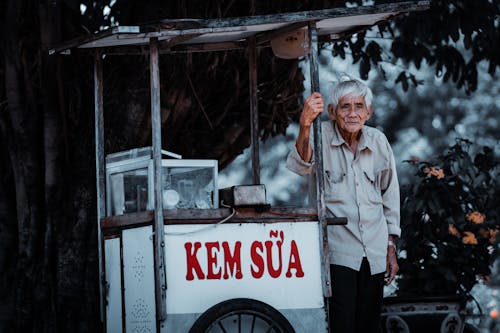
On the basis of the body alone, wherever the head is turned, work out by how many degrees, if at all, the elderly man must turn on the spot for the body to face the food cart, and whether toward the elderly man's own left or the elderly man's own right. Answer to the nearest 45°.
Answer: approximately 90° to the elderly man's own right

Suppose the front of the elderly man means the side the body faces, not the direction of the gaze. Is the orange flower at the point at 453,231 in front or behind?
behind

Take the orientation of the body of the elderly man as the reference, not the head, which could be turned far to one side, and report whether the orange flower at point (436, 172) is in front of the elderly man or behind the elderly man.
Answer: behind

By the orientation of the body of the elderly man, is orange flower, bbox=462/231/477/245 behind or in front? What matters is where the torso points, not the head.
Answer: behind

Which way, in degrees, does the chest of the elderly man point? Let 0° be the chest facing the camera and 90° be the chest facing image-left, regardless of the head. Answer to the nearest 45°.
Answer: approximately 0°

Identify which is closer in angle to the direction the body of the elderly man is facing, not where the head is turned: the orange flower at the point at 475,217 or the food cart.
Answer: the food cart
